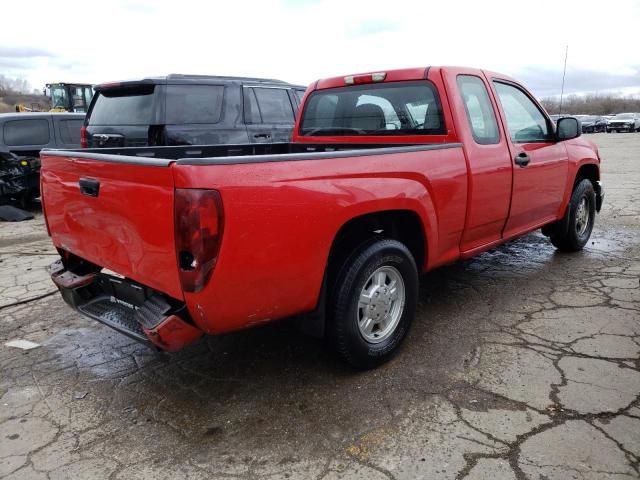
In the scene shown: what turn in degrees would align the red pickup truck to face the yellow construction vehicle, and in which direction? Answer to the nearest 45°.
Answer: approximately 90° to its left

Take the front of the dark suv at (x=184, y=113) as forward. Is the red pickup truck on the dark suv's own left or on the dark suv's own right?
on the dark suv's own right

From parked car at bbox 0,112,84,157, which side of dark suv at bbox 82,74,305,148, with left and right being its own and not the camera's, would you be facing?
left

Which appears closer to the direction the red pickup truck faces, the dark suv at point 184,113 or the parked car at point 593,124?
the parked car

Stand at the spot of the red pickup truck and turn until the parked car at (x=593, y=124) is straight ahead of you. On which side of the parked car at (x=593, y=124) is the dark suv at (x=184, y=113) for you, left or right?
left

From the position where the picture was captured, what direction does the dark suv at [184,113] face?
facing away from the viewer and to the right of the viewer

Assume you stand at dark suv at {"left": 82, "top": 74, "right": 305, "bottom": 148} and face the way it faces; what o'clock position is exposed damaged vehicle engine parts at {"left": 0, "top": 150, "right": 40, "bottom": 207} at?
The exposed damaged vehicle engine parts is roughly at 7 o'clock from the dark suv.

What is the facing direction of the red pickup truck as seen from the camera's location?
facing away from the viewer and to the right of the viewer
